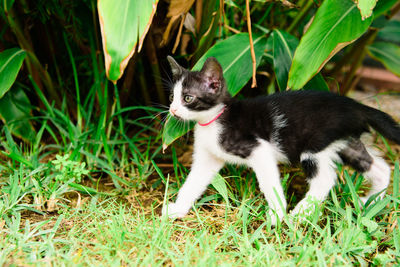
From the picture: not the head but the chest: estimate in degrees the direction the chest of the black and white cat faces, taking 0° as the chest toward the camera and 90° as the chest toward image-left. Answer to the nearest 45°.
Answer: approximately 90°
